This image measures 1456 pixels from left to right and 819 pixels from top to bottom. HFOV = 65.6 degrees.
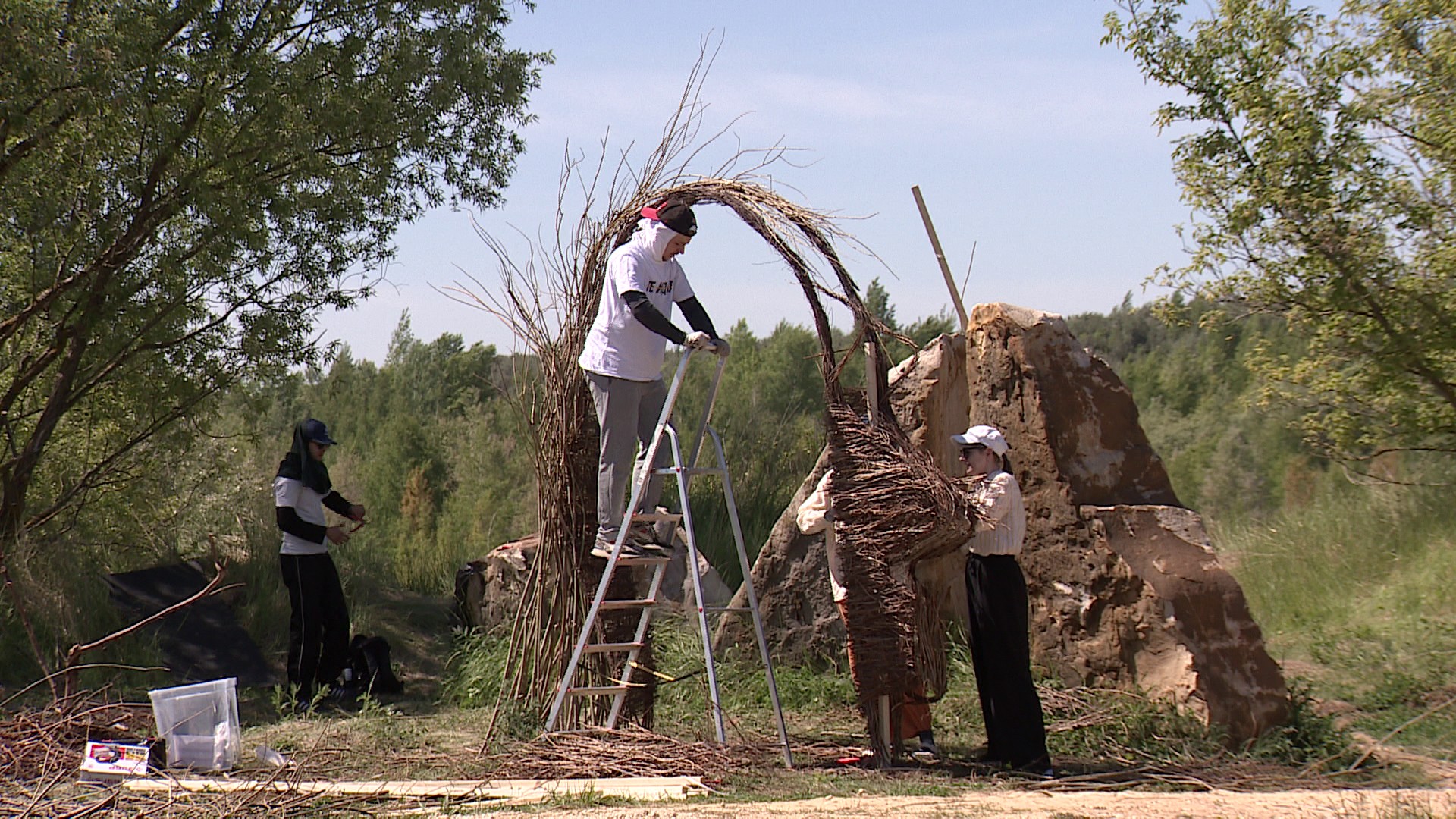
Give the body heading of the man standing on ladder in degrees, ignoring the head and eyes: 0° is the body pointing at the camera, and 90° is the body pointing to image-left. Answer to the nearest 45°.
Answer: approximately 315°

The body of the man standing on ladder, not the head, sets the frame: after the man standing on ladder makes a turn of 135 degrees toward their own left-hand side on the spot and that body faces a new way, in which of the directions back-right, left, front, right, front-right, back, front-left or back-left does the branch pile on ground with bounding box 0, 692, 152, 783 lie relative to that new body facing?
left

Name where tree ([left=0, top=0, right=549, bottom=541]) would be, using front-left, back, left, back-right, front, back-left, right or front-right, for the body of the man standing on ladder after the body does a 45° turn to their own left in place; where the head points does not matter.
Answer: back-left

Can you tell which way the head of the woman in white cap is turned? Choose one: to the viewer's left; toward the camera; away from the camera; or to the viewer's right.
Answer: to the viewer's left

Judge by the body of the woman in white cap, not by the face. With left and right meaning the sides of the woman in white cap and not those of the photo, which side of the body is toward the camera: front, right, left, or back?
left

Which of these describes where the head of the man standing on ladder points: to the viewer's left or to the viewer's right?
to the viewer's right

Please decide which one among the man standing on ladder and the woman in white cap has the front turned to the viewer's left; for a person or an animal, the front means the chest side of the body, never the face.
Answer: the woman in white cap

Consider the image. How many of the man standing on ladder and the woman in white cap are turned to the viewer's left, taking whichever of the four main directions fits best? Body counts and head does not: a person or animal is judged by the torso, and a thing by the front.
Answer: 1
